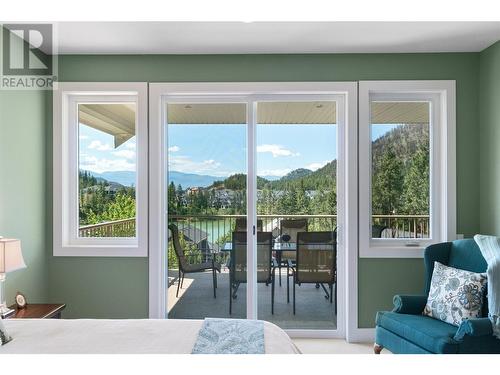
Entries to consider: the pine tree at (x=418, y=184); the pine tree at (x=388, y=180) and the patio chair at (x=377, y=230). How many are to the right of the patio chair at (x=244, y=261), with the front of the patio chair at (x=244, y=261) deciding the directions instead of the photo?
3

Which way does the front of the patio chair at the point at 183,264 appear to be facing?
to the viewer's right

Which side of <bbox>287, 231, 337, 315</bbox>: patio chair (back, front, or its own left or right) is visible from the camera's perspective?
back

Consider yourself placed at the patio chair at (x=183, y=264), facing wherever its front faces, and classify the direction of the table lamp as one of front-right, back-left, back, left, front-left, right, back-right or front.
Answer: back-right

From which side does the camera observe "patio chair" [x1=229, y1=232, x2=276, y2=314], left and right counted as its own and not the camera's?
back

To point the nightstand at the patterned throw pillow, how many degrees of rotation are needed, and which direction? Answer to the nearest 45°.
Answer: approximately 45° to its right

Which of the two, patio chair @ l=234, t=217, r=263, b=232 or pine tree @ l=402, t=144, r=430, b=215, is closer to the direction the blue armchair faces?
the patio chair

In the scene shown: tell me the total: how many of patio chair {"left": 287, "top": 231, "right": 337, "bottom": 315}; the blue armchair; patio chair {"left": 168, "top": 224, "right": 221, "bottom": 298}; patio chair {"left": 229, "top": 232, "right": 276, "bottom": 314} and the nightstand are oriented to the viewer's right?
2

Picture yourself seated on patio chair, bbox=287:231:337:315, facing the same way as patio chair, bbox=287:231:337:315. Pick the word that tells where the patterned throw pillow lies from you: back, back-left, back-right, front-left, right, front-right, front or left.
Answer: back-right

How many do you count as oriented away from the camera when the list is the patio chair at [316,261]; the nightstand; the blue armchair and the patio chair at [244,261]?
2

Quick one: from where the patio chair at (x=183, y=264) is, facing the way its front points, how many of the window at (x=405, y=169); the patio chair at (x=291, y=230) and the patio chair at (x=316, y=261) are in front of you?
3

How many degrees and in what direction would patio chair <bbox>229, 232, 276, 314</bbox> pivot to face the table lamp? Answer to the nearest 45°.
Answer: approximately 135° to its left
